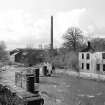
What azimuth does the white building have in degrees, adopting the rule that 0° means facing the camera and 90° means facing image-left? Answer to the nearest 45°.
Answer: approximately 45°

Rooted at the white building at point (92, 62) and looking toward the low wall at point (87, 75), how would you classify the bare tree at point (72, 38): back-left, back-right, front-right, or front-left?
back-right

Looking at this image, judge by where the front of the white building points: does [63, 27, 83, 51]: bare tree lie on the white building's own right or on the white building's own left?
on the white building's own right

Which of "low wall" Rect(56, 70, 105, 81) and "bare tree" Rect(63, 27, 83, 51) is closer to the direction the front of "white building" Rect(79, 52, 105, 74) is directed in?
the low wall
